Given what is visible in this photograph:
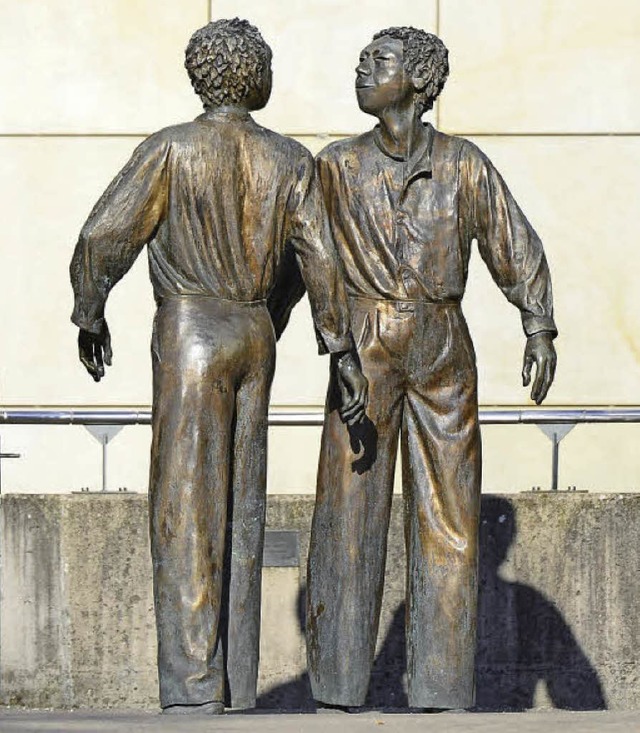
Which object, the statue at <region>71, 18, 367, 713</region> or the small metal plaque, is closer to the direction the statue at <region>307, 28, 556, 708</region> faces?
the statue

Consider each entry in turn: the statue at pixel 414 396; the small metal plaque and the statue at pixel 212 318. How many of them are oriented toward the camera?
2

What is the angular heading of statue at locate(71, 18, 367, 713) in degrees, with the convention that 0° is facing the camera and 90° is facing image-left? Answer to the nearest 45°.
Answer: approximately 180°

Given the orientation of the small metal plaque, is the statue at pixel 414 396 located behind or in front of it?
in front

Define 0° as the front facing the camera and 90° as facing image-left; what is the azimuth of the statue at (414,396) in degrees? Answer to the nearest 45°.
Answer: approximately 0°

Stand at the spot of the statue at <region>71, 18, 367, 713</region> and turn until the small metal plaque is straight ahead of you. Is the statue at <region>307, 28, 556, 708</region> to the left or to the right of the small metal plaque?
right

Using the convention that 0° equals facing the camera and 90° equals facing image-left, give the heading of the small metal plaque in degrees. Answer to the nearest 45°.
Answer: approximately 0°

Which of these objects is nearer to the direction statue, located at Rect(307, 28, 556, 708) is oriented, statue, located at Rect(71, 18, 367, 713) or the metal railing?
the statue

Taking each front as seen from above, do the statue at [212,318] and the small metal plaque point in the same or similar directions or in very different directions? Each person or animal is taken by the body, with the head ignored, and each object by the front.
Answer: very different directions

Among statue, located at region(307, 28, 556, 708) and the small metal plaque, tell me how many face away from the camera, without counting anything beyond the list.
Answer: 0

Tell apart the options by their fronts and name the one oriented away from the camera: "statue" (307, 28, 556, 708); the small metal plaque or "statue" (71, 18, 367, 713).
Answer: "statue" (71, 18, 367, 713)
